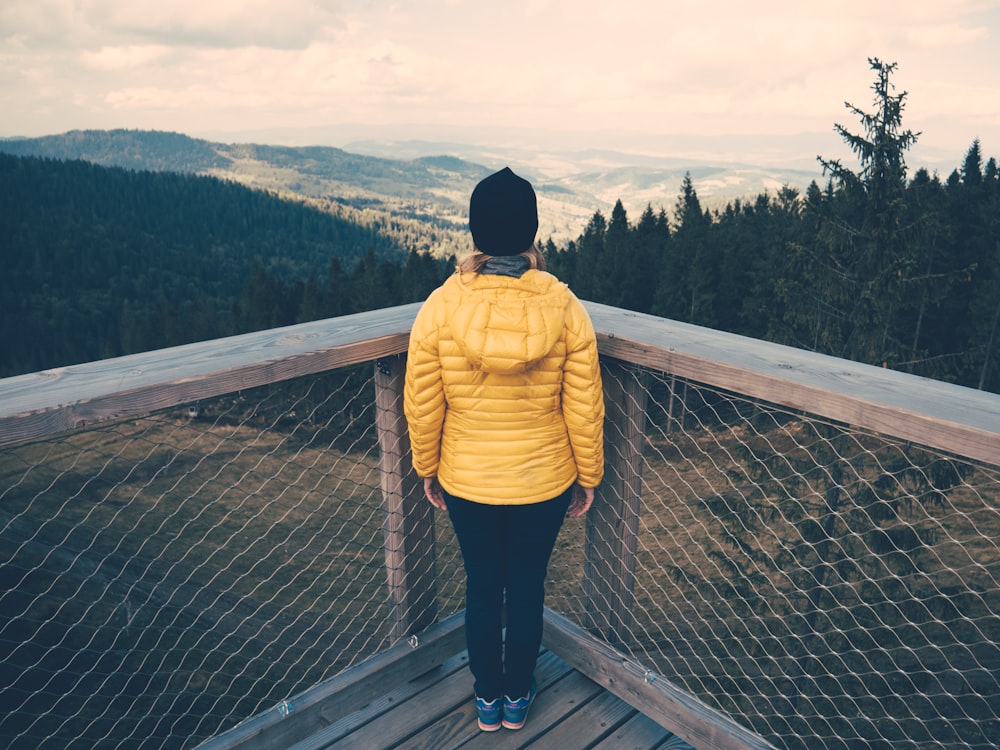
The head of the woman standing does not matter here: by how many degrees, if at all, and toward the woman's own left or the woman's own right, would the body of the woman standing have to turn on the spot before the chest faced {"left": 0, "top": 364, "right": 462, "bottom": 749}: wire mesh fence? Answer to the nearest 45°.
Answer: approximately 45° to the woman's own left

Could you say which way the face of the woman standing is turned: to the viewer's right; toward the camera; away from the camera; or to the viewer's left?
away from the camera

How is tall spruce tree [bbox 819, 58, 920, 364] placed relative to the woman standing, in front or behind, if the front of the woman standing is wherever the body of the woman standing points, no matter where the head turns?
in front

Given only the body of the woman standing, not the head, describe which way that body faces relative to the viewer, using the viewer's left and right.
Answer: facing away from the viewer
